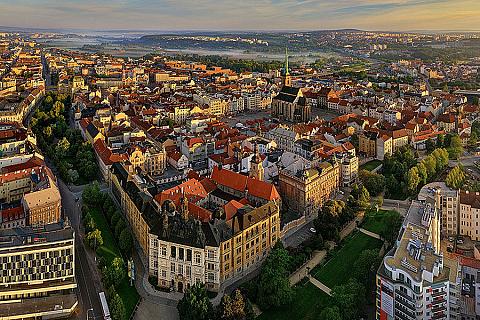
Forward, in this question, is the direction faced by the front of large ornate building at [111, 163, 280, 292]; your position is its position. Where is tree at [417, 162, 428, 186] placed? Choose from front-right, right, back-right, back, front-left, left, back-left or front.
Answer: back-left

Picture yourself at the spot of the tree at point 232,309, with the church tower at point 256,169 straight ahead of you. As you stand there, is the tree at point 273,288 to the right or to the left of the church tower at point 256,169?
right

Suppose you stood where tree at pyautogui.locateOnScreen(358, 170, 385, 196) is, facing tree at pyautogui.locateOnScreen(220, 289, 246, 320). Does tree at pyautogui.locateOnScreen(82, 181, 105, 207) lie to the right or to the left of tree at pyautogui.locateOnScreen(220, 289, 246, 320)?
right

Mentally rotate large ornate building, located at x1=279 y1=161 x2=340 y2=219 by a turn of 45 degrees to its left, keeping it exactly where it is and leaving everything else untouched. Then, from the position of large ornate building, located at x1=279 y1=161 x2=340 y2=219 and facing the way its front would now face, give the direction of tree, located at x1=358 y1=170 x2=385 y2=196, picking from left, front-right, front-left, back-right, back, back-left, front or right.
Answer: front-left

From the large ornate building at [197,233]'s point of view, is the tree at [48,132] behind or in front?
behind
